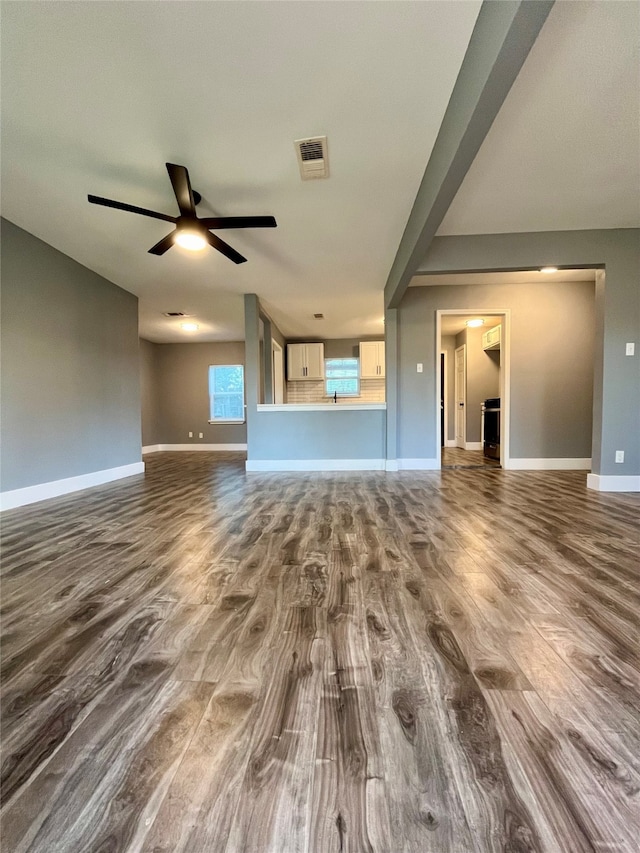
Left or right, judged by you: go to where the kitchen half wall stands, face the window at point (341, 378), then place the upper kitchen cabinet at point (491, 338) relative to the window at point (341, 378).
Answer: right

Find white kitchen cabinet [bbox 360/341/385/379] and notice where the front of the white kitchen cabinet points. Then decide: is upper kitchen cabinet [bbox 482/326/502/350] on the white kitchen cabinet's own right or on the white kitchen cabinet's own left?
on the white kitchen cabinet's own left

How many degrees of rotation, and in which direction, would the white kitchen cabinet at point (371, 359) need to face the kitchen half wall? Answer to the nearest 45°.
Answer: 0° — it already faces it

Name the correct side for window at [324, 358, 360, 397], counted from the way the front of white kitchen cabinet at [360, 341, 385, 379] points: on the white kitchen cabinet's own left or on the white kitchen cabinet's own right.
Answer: on the white kitchen cabinet's own right

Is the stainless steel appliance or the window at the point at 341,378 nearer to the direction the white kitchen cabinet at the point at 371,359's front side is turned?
the stainless steel appliance

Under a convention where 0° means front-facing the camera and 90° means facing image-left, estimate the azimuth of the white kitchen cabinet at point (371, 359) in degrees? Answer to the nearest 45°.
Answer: approximately 0°

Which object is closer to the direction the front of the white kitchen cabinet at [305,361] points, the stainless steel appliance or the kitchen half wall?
the kitchen half wall

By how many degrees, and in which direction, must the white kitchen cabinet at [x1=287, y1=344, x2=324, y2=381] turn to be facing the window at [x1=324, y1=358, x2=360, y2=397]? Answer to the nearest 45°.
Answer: approximately 90° to its left

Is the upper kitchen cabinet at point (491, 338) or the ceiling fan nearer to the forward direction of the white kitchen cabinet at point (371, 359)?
the ceiling fan

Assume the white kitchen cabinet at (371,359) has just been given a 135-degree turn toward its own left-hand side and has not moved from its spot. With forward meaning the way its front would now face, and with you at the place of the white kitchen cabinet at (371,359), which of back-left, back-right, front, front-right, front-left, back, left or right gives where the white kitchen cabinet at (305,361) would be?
back-left

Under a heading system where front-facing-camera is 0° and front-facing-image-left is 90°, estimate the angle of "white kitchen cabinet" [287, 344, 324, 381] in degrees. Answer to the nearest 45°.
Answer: approximately 0°
